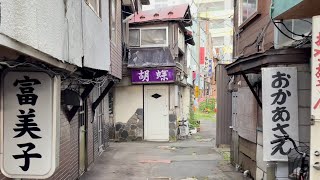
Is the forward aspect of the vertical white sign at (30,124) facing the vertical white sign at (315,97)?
no

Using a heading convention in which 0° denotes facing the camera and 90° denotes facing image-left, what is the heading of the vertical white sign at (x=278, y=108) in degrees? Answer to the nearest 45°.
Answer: approximately 0°

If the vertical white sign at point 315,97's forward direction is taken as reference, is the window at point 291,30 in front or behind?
behind

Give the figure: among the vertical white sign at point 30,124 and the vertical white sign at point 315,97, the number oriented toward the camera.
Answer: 2

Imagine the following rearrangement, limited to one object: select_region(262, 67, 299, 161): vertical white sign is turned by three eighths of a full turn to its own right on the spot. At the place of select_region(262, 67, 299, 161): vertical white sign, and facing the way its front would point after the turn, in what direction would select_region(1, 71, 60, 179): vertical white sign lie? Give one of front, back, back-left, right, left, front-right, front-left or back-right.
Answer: left

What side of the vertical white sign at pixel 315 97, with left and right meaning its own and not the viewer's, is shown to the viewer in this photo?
front

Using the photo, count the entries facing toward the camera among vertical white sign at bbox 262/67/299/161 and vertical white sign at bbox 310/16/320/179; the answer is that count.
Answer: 2

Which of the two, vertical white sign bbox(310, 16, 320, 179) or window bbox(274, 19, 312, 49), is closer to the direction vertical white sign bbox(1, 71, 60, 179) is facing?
the vertical white sign

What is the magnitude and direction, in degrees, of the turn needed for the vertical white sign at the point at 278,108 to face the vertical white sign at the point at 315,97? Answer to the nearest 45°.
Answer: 0° — it already faces it

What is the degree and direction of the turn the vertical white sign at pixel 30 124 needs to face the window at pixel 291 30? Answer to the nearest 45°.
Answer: approximately 90° to its left

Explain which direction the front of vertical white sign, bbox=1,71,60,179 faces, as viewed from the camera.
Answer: facing the viewer

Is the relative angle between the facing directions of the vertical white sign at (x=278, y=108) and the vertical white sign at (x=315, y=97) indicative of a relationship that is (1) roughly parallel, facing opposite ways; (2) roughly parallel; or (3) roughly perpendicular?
roughly parallel
